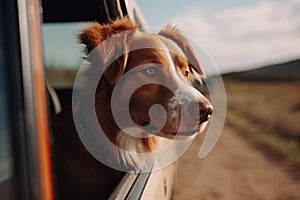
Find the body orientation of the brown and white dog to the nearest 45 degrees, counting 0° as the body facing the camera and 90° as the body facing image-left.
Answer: approximately 315°
